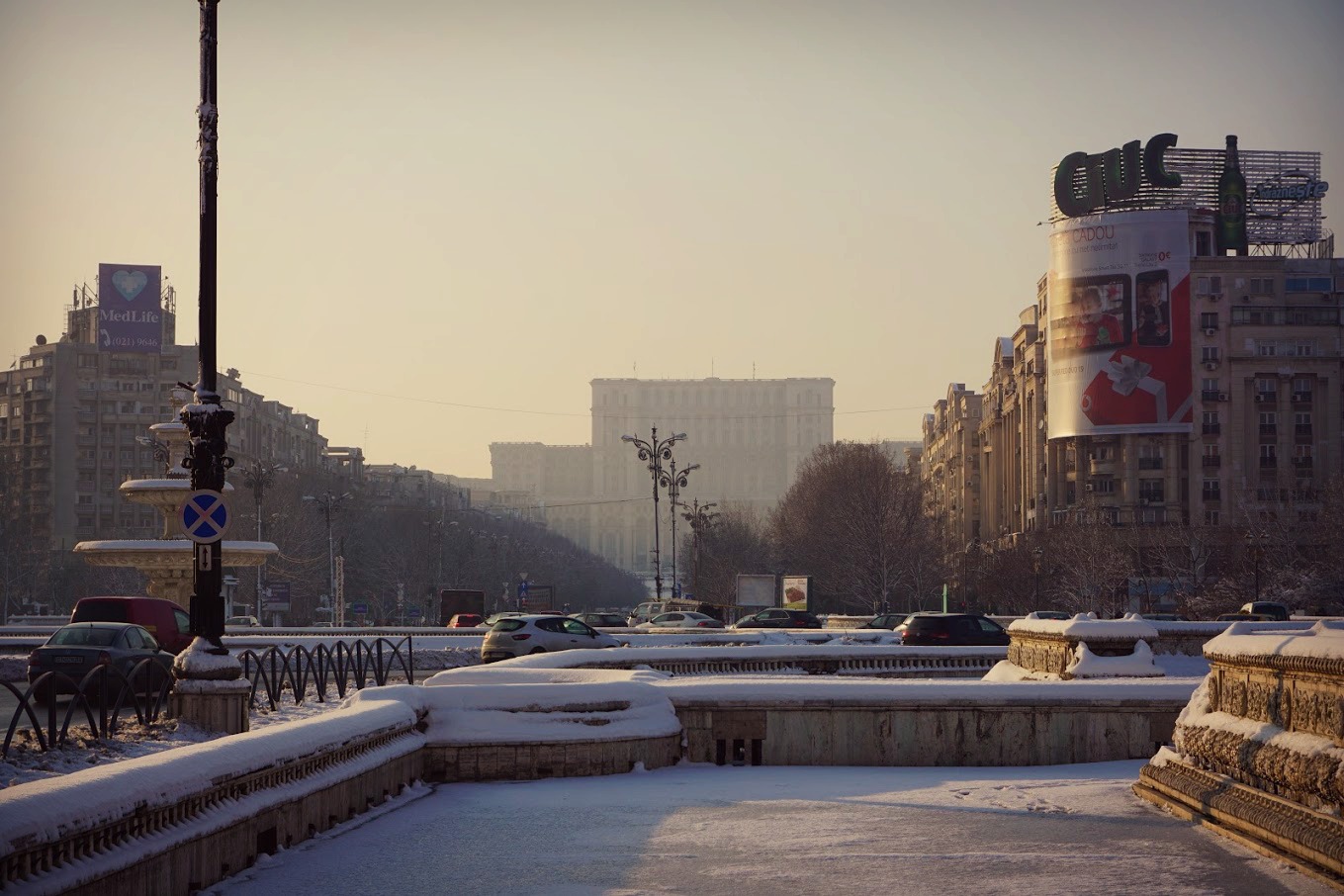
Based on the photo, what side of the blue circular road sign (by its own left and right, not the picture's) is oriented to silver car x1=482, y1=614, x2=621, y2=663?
back

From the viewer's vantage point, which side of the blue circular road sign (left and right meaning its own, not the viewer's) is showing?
front

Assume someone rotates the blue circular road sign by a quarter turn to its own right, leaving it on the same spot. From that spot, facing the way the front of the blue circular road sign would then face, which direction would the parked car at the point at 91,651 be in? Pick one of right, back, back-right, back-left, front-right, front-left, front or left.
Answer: right

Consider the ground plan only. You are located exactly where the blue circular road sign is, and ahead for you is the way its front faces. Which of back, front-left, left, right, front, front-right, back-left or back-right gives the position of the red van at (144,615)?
back
